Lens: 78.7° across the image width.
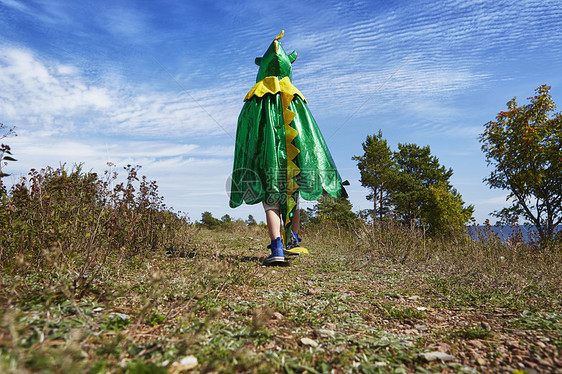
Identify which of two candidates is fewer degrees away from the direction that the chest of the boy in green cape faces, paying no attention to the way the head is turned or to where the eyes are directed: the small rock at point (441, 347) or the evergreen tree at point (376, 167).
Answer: the evergreen tree

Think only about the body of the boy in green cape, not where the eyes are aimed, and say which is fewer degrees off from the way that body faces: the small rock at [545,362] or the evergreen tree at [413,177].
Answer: the evergreen tree

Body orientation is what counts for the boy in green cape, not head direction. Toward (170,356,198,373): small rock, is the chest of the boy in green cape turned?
no

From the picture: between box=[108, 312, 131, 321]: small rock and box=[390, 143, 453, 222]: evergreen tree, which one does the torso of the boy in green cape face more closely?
the evergreen tree

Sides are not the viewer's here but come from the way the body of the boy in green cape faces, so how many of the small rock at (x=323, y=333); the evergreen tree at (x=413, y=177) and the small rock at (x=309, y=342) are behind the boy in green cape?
2

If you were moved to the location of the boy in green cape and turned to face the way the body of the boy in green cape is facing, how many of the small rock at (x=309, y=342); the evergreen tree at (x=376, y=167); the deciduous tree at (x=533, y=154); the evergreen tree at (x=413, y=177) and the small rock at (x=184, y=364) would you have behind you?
2

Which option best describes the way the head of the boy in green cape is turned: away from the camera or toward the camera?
away from the camera

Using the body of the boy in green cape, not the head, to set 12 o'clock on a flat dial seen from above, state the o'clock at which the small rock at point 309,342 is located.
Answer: The small rock is roughly at 6 o'clock from the boy in green cape.

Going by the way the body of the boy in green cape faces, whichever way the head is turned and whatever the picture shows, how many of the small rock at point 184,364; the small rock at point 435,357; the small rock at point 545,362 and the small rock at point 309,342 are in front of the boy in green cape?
0

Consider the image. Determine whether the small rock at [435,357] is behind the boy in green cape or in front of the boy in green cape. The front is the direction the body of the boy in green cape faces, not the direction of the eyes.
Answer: behind

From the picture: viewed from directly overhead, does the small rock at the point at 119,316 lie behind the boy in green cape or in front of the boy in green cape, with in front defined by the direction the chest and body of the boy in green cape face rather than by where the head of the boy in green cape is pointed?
behind

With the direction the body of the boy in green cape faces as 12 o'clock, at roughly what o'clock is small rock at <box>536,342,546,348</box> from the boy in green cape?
The small rock is roughly at 5 o'clock from the boy in green cape.

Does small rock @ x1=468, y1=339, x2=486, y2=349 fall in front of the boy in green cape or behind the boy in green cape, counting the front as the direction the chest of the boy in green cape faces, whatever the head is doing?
behind

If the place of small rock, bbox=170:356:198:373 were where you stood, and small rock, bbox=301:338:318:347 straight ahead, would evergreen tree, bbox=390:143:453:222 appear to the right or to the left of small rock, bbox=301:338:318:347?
left

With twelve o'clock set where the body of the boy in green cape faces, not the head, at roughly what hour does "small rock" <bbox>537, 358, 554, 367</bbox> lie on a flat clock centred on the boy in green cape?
The small rock is roughly at 5 o'clock from the boy in green cape.

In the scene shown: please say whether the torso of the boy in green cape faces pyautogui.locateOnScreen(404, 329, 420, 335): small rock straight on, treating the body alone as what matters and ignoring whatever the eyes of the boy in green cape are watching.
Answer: no

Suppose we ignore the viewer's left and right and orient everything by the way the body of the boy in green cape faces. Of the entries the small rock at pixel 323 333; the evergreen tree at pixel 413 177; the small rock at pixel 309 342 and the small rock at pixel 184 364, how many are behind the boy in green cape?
3

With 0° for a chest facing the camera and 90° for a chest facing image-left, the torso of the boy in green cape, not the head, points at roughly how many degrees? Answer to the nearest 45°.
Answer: approximately 180°
